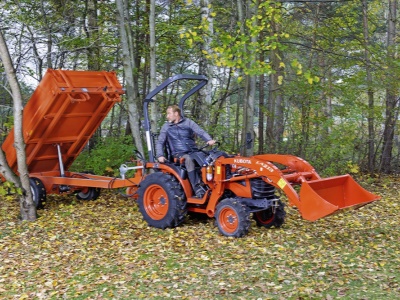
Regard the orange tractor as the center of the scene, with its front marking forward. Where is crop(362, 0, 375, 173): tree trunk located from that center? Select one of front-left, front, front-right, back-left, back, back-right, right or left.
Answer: left

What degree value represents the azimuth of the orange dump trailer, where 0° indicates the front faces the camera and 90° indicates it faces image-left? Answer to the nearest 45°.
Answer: approximately 315°

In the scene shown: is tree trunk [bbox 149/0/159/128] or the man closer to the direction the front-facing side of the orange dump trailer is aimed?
the man

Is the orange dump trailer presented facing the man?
yes

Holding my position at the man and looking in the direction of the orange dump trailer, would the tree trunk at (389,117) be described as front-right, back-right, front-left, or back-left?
back-right

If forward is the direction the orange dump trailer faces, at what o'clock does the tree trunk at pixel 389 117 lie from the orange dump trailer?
The tree trunk is roughly at 10 o'clock from the orange dump trailer.

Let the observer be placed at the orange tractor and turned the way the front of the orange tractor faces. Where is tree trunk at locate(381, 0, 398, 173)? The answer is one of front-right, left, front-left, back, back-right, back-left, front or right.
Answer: left
